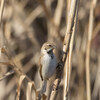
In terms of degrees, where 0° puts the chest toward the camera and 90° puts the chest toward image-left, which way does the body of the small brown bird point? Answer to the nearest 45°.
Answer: approximately 315°
